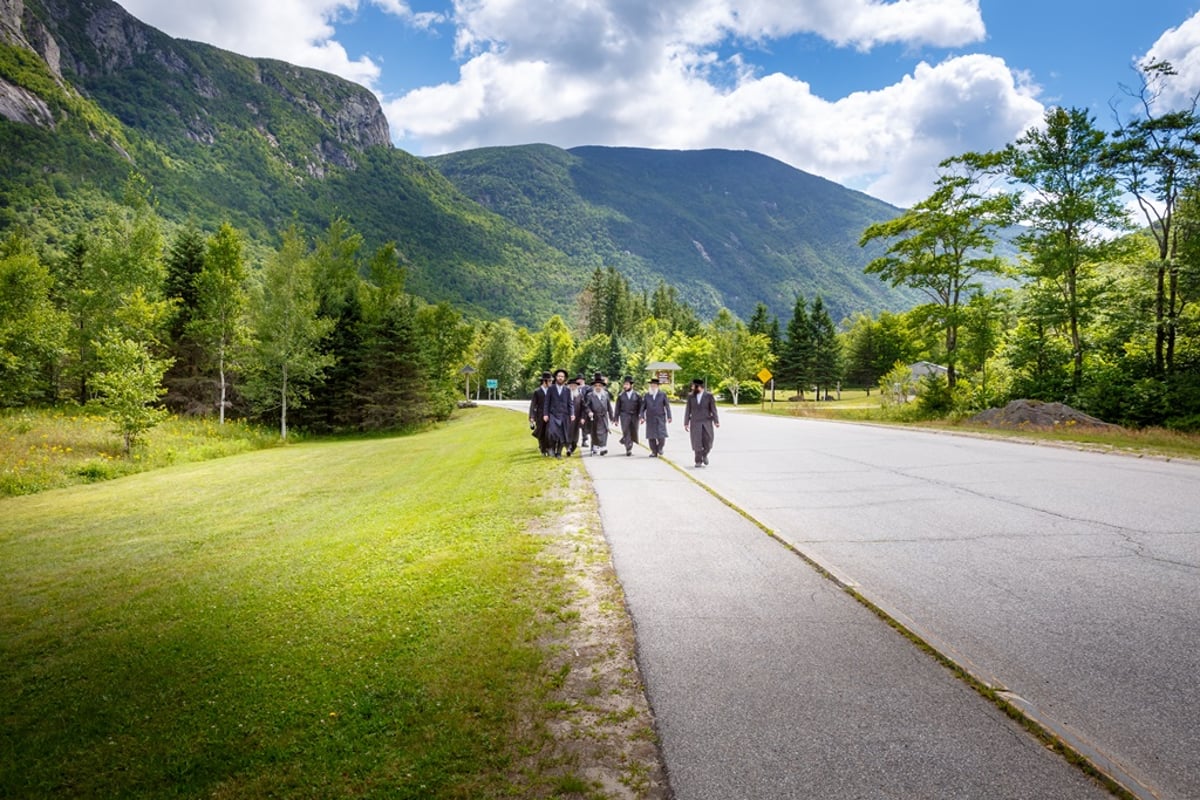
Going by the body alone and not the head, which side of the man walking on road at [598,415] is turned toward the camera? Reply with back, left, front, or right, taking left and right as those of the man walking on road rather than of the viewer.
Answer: front

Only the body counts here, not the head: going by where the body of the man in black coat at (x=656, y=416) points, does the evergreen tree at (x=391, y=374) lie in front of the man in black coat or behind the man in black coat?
behind

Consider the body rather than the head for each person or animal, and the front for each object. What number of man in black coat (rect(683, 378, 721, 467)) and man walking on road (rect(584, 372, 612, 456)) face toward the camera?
2

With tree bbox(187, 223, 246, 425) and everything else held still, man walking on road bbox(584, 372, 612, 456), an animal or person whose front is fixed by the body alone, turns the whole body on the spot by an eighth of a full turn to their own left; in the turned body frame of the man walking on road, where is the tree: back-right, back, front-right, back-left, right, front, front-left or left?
back

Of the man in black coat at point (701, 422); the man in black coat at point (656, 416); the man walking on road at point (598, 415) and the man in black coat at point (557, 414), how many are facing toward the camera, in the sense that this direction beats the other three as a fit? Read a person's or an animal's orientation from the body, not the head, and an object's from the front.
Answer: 4

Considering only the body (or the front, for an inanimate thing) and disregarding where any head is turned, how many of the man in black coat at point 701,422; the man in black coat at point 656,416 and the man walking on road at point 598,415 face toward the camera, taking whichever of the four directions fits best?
3

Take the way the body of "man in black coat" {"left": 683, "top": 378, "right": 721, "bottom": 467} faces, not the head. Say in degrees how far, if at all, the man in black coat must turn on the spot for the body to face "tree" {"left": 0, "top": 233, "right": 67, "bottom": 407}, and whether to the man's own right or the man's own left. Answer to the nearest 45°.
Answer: approximately 90° to the man's own right

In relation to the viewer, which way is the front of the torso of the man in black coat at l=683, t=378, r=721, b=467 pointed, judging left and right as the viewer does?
facing the viewer

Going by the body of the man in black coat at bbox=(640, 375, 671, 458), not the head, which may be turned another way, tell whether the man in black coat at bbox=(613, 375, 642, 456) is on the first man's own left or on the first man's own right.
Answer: on the first man's own right
